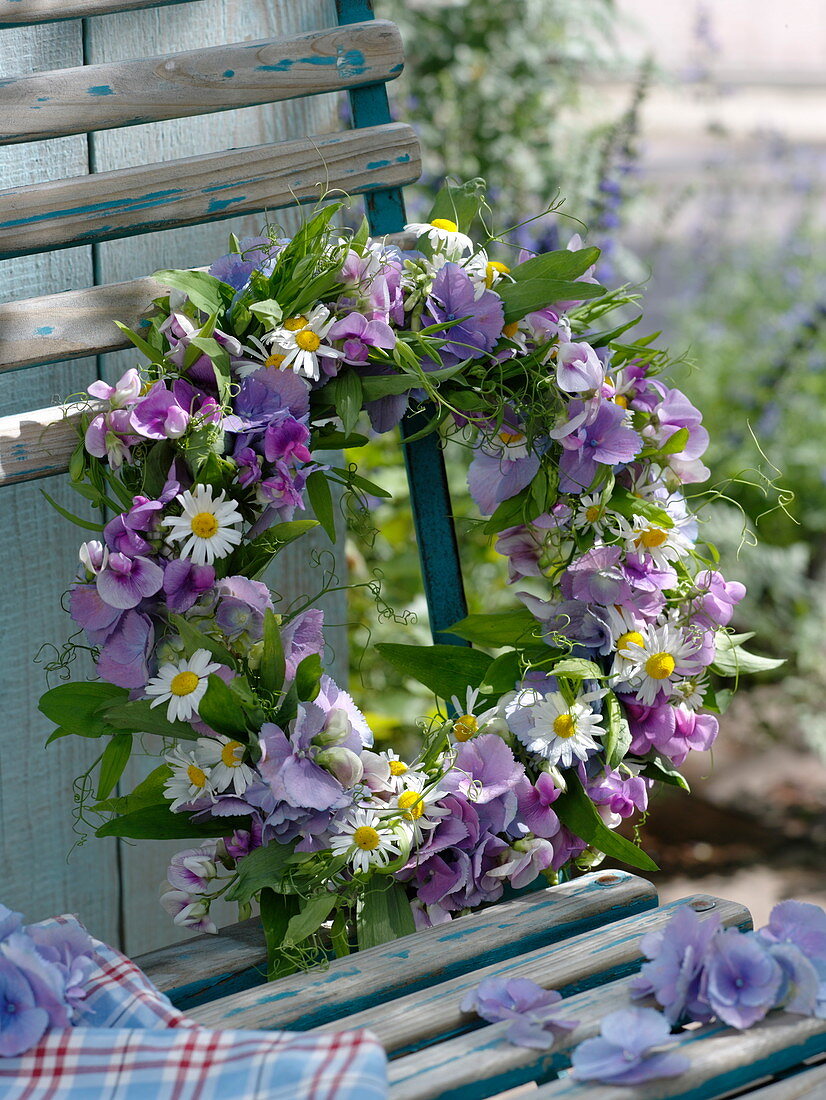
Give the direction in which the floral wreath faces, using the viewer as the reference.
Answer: facing the viewer

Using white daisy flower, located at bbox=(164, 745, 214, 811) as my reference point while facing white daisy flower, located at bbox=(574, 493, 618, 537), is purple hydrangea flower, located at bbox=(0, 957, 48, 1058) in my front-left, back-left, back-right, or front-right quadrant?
back-right
